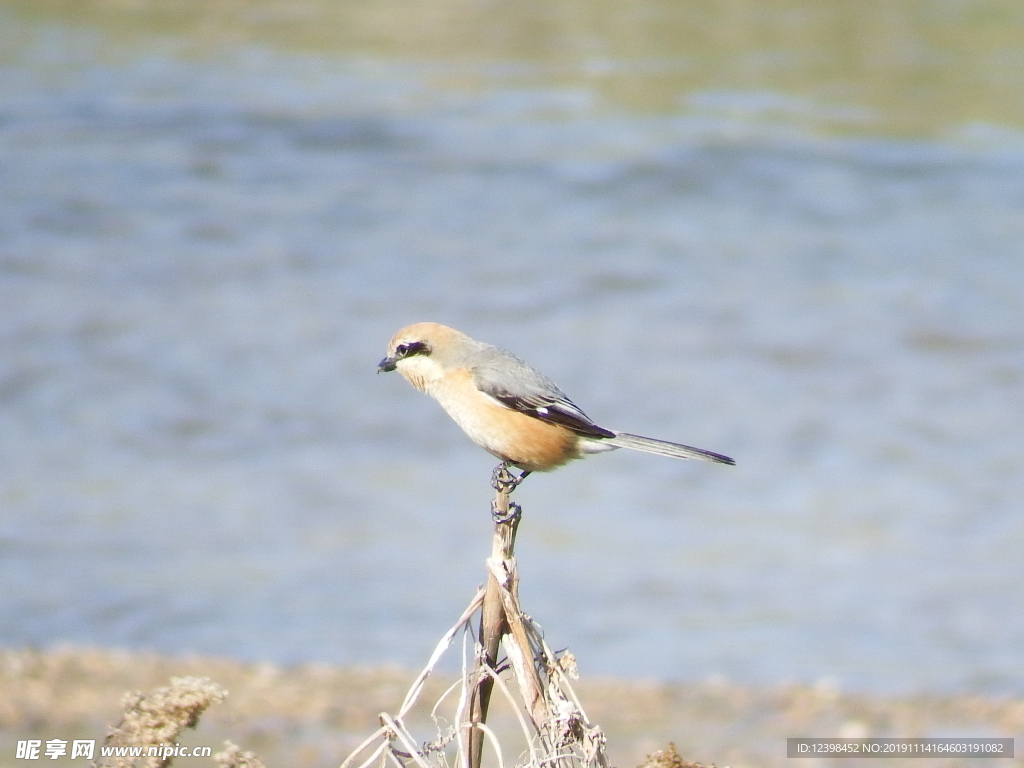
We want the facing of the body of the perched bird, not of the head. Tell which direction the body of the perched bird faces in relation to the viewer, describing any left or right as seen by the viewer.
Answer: facing to the left of the viewer
